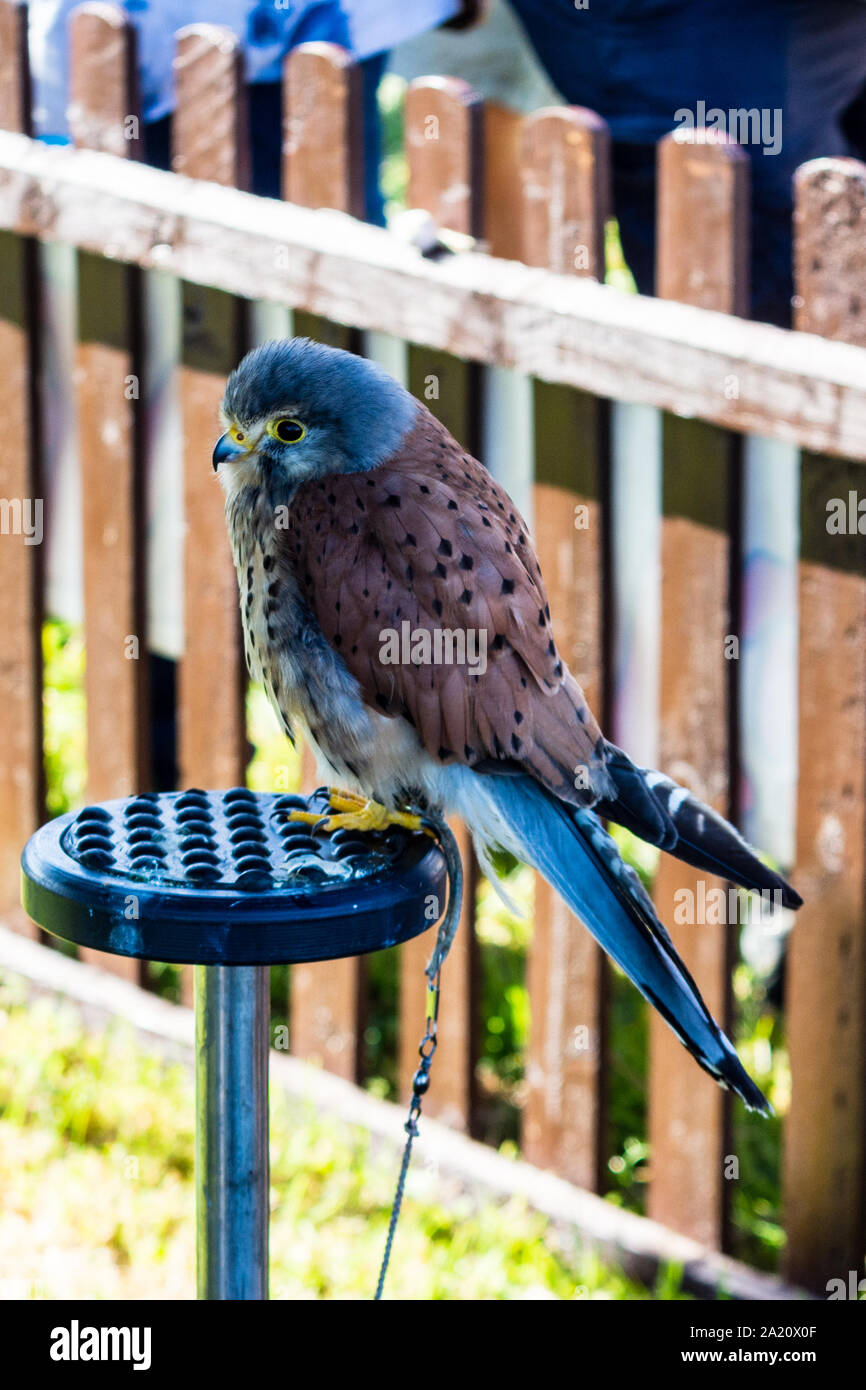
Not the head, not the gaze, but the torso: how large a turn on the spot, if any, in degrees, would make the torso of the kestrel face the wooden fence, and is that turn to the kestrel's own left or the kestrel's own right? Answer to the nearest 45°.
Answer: approximately 90° to the kestrel's own right

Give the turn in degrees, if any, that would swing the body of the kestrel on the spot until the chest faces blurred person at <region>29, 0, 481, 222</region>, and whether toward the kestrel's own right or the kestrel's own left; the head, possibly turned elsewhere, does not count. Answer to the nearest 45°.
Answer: approximately 90° to the kestrel's own right

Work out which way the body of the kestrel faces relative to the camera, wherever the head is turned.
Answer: to the viewer's left
